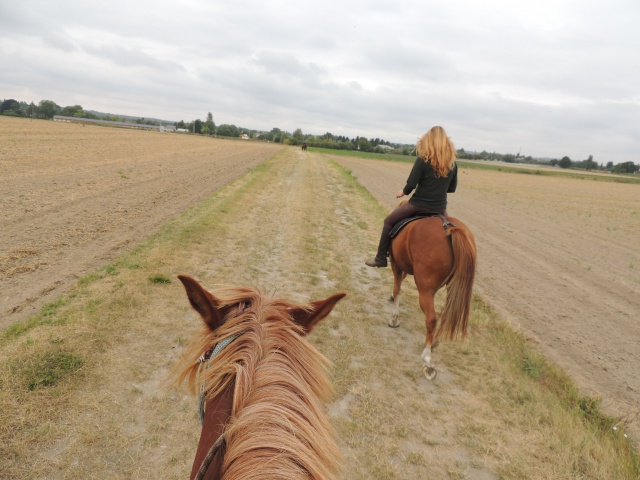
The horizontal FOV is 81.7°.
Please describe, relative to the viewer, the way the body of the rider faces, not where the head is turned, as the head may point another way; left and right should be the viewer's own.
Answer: facing away from the viewer and to the left of the viewer

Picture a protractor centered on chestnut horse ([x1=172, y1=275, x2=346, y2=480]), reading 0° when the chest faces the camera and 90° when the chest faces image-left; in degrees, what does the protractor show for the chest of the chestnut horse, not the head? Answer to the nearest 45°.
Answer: approximately 180°

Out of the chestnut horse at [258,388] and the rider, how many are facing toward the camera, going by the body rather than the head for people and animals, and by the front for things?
0

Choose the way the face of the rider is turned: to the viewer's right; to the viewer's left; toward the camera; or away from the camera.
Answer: away from the camera

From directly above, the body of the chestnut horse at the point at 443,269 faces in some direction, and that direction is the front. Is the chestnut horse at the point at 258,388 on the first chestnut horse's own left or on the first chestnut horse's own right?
on the first chestnut horse's own left

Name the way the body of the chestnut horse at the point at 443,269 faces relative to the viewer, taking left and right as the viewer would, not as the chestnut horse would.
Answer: facing away from the viewer and to the left of the viewer

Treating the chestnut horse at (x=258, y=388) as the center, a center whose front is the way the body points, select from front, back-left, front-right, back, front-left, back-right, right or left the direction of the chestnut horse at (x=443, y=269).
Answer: front-right
